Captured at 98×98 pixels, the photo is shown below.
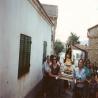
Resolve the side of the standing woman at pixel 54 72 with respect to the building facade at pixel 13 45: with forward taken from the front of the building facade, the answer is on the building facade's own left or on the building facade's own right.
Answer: on the building facade's own left

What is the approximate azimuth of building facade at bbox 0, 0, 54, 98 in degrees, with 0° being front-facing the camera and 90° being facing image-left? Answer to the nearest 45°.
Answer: approximately 315°
